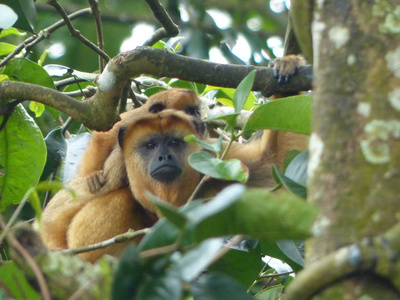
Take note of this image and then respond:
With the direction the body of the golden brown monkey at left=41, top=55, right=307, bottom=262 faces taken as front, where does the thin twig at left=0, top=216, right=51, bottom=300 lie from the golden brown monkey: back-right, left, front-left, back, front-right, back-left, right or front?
front-right

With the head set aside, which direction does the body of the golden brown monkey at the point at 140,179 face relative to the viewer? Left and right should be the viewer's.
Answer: facing the viewer and to the right of the viewer

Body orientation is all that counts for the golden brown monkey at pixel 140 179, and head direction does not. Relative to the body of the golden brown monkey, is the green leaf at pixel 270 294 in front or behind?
in front

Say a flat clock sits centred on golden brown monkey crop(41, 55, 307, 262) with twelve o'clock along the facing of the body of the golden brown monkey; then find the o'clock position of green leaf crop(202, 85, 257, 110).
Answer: The green leaf is roughly at 9 o'clock from the golden brown monkey.

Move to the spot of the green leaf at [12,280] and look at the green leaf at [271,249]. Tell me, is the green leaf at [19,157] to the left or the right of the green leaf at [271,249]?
left

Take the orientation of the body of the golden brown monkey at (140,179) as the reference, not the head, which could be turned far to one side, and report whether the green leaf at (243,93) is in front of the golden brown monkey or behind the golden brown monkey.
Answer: in front

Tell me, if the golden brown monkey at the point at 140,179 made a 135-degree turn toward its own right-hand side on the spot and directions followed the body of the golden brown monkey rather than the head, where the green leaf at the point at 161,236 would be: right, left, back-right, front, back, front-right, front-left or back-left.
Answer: left

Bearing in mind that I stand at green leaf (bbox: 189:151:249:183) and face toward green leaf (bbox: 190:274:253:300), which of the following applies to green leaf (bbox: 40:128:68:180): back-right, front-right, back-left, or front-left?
back-right

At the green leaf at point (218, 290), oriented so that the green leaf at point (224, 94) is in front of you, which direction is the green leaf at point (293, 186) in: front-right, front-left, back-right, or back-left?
front-right

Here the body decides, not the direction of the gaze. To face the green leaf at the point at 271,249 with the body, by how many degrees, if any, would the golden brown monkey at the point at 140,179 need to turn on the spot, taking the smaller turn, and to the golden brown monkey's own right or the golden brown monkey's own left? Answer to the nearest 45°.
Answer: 0° — it already faces it

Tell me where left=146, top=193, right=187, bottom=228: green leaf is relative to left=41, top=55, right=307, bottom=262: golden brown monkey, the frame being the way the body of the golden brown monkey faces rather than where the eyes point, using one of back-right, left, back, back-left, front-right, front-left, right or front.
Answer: front-right
